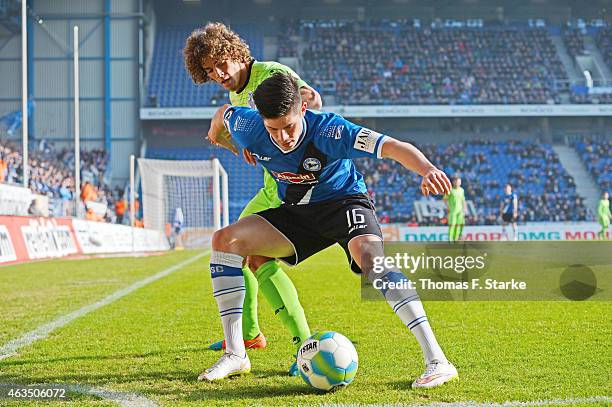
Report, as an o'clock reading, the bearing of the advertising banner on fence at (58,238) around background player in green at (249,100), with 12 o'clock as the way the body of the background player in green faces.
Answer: The advertising banner on fence is roughly at 4 o'clock from the background player in green.

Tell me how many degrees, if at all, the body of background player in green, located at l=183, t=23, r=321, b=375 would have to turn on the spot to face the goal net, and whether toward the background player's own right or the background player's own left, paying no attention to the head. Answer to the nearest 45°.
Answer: approximately 135° to the background player's own right

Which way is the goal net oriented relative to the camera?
to the viewer's right

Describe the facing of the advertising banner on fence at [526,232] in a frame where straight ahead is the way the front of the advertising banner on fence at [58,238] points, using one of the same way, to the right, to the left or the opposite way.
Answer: to the right

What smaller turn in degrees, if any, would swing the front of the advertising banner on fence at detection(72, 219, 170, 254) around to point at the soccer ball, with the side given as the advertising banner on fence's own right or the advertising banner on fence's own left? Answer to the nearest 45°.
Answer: approximately 45° to the advertising banner on fence's own right

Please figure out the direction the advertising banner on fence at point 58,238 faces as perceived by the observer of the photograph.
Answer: facing the viewer and to the right of the viewer

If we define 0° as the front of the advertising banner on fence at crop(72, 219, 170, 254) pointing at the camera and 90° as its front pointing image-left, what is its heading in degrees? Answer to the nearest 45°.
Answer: approximately 315°

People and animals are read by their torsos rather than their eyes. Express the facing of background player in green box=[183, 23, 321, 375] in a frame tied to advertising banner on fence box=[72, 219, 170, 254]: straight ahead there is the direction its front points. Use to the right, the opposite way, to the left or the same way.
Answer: to the right

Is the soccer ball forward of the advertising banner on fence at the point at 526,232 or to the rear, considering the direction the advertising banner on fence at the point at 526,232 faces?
forward

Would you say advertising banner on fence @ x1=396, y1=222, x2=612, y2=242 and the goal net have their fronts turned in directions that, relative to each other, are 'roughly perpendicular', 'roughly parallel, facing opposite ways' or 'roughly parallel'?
roughly perpendicular

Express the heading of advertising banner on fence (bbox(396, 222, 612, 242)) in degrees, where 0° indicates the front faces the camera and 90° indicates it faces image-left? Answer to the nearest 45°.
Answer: approximately 0°

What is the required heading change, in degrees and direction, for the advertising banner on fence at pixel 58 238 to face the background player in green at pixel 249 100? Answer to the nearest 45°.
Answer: approximately 45° to its right

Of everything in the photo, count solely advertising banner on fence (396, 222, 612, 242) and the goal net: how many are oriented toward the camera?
1

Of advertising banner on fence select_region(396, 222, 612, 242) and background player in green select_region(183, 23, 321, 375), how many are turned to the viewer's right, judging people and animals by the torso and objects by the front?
0

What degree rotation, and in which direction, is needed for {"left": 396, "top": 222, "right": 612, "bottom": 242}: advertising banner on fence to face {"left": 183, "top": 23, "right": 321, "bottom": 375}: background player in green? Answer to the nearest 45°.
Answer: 0° — it already faces them
